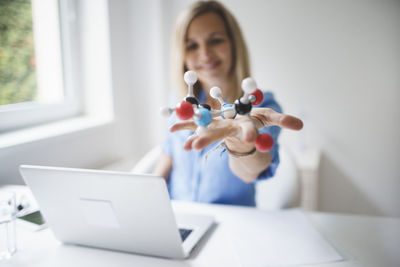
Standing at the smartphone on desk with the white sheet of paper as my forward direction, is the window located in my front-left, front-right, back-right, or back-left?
back-left

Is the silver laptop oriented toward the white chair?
yes

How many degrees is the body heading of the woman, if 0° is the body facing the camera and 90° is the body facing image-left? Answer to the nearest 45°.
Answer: approximately 0°

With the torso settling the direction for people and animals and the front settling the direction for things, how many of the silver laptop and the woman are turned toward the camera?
1

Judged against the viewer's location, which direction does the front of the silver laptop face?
facing away from the viewer and to the right of the viewer
